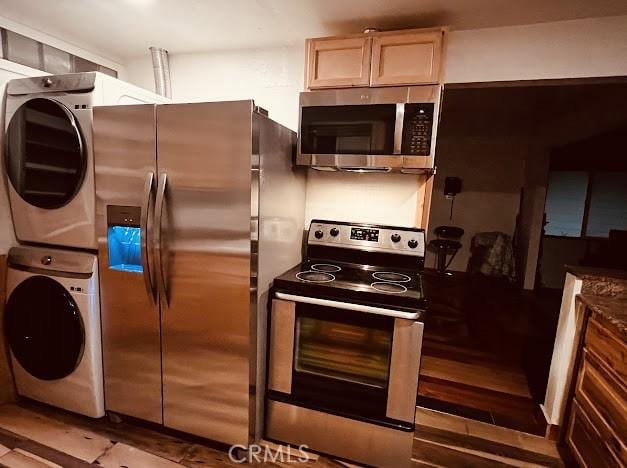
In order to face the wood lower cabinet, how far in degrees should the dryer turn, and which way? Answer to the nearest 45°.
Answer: approximately 90° to its left

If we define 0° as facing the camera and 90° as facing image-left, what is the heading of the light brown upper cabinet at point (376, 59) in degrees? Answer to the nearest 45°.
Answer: approximately 0°

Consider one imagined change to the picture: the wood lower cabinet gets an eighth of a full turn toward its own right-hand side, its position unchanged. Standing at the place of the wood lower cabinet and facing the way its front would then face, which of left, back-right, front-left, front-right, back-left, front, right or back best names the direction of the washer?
front-left

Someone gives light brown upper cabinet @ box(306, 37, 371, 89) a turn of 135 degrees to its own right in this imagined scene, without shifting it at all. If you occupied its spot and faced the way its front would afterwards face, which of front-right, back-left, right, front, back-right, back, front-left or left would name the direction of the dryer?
front-left

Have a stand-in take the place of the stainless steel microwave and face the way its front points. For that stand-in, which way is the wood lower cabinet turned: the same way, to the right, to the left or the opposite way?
to the right

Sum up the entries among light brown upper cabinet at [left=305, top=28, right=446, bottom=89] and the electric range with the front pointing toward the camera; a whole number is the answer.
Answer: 2

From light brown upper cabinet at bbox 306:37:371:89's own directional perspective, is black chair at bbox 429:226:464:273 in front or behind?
behind

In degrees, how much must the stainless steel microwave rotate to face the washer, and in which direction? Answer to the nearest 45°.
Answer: approximately 90° to its right

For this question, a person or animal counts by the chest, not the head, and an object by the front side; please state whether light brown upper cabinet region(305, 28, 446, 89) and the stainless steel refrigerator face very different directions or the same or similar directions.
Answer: same or similar directions

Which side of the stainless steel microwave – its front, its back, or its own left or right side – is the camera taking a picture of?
front

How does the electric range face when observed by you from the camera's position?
facing the viewer

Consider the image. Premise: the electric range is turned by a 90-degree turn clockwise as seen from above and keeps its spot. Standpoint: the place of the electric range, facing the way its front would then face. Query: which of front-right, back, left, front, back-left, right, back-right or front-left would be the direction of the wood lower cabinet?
back

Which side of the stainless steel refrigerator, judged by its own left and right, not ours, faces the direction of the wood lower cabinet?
left

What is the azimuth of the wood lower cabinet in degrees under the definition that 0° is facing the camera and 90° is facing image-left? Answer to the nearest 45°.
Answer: approximately 45°

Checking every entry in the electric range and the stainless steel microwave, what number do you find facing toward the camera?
2

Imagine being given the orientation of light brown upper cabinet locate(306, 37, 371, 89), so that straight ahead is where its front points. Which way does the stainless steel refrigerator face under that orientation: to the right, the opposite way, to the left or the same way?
the same way

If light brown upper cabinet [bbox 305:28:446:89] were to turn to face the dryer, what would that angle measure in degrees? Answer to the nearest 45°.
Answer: approximately 90° to its right

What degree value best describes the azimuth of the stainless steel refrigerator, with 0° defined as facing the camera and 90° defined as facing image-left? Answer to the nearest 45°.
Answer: approximately 45°

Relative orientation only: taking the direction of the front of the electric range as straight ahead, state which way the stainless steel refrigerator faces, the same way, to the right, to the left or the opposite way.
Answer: the same way
